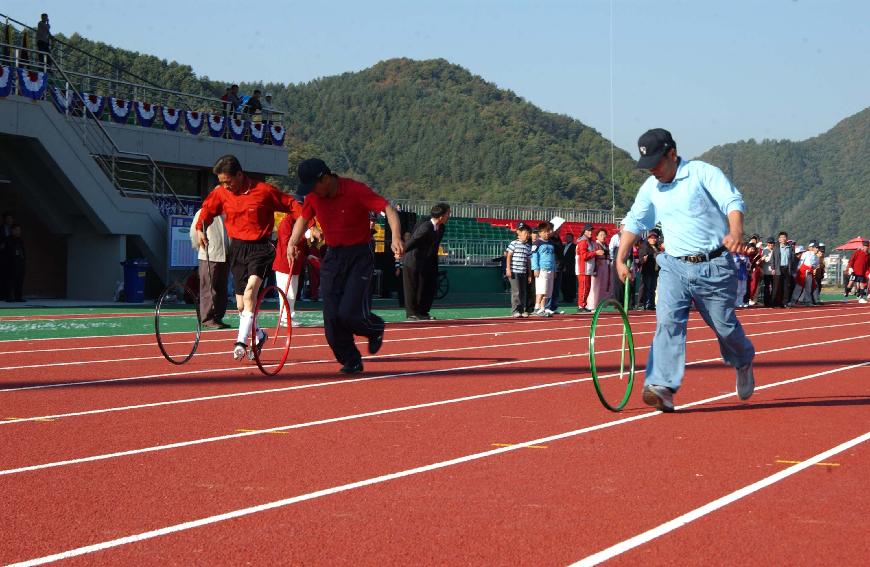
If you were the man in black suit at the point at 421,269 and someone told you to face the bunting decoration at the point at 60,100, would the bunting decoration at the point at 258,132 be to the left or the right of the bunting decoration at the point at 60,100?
right

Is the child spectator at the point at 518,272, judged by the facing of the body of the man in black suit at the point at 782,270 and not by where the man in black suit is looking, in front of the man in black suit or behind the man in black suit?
in front

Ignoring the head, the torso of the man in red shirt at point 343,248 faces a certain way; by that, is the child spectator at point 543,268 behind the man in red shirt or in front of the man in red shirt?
behind

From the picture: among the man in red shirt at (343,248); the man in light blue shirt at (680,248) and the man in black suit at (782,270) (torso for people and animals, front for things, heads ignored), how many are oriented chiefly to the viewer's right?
0

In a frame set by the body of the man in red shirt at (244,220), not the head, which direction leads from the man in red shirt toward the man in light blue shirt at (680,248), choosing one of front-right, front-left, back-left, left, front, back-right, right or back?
left

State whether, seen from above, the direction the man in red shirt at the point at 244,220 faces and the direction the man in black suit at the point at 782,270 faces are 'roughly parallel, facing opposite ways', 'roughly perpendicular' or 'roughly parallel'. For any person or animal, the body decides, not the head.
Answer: roughly parallel

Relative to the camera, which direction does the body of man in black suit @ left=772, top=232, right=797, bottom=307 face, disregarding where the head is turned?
toward the camera

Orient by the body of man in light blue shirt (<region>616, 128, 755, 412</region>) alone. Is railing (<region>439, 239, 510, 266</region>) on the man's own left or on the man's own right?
on the man's own right

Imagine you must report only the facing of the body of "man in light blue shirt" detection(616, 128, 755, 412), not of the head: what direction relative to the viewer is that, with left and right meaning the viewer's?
facing the viewer and to the left of the viewer

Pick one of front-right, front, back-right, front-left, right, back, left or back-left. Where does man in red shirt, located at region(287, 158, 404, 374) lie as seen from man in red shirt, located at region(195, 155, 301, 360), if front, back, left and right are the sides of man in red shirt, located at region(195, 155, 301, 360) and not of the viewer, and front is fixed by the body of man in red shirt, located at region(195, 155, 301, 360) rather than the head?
left
